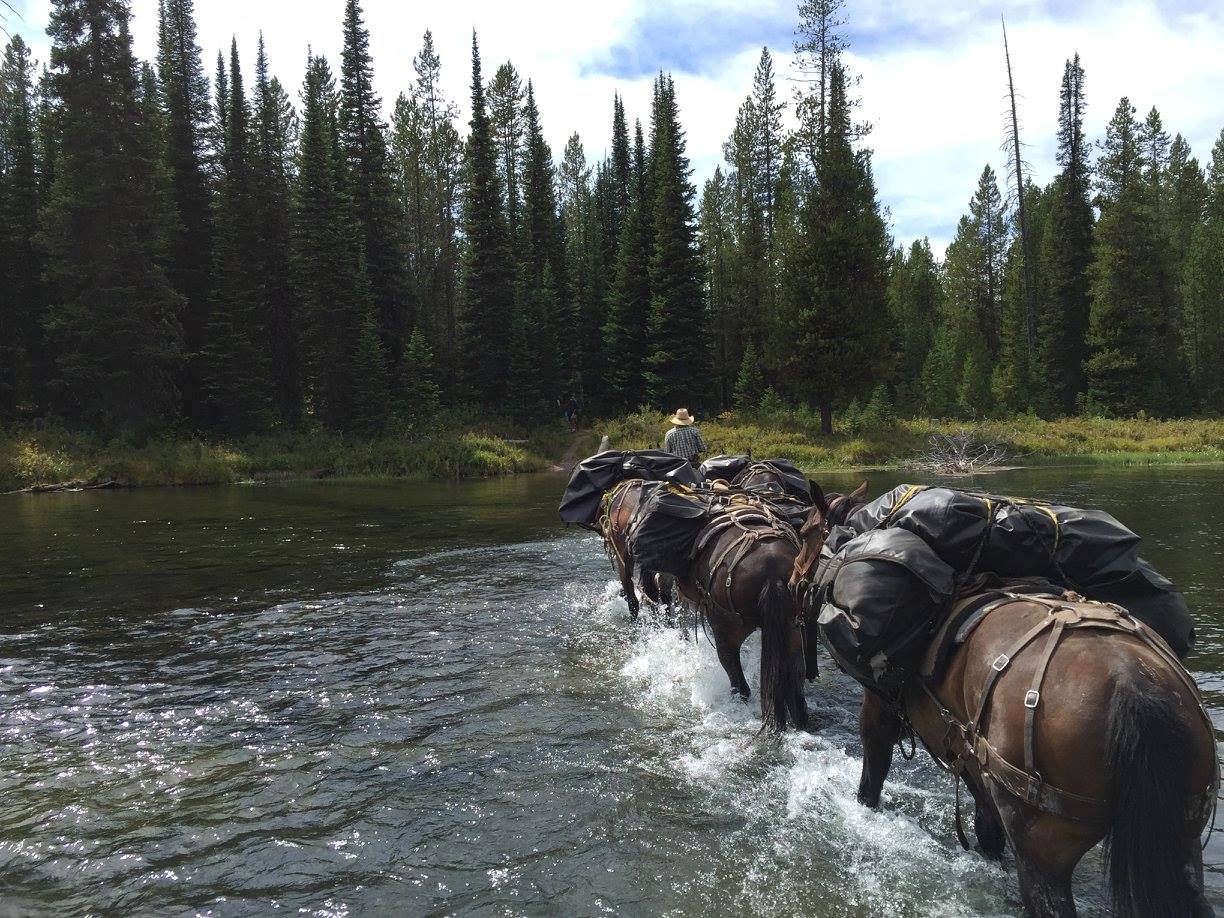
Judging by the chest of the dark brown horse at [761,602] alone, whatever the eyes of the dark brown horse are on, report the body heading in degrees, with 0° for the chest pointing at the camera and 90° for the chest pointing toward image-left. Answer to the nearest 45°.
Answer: approximately 135°

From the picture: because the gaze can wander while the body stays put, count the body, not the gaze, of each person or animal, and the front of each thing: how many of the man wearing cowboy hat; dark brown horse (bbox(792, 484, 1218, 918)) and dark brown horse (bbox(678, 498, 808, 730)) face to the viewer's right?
0

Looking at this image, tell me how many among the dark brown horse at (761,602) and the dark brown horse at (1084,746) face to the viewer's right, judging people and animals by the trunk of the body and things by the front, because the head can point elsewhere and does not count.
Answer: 0

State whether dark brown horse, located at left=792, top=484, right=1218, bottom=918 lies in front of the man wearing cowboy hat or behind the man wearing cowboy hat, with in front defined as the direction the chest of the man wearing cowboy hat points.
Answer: behind

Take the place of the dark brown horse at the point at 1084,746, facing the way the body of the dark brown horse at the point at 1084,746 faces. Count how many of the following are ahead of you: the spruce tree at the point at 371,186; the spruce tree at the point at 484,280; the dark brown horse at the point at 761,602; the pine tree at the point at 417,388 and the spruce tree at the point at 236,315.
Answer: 5

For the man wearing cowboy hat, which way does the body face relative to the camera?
away from the camera

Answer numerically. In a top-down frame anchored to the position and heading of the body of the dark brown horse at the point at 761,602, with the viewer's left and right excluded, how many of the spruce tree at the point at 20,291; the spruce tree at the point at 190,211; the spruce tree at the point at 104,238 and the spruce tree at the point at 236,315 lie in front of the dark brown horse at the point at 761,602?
4

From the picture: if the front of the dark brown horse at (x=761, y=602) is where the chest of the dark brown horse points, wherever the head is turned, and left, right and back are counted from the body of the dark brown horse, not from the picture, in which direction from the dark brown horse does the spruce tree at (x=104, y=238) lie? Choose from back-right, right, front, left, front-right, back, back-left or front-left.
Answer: front

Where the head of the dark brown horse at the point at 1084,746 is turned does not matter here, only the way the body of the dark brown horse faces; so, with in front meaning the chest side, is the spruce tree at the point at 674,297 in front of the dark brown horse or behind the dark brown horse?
in front

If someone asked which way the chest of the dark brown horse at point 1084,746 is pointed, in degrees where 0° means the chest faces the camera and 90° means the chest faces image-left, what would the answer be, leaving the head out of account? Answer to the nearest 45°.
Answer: approximately 135°

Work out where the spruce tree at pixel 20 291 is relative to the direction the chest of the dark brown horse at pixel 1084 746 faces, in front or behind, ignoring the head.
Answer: in front

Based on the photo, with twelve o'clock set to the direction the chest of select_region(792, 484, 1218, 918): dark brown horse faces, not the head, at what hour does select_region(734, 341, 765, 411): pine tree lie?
The pine tree is roughly at 1 o'clock from the dark brown horse.

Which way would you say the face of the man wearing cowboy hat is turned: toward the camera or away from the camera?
away from the camera

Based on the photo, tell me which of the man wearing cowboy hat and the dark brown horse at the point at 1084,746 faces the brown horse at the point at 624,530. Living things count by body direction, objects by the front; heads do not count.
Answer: the dark brown horse

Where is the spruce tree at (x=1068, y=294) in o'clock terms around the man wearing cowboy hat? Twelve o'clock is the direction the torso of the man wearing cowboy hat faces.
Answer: The spruce tree is roughly at 1 o'clock from the man wearing cowboy hat.

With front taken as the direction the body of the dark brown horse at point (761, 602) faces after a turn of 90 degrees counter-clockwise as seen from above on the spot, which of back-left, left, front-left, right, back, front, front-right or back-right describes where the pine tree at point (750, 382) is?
back-right

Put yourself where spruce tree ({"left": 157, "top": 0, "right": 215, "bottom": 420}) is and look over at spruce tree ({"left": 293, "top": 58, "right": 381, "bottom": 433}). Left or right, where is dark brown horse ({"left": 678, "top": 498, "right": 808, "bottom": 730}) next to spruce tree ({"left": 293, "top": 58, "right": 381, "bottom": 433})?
right
